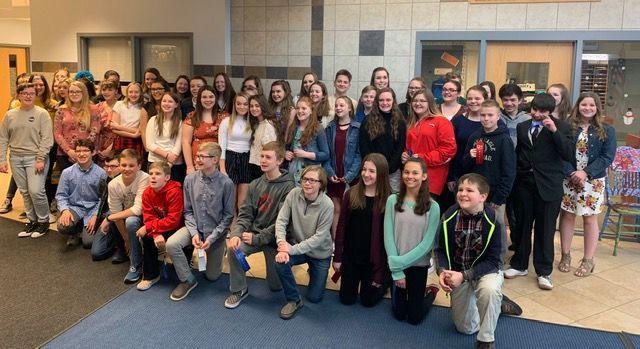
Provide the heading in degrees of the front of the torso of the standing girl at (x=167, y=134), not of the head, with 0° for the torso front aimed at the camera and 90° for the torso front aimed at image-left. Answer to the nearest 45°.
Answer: approximately 0°

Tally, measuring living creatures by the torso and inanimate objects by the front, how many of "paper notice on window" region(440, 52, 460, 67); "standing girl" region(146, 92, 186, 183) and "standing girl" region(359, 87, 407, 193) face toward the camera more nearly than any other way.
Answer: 3

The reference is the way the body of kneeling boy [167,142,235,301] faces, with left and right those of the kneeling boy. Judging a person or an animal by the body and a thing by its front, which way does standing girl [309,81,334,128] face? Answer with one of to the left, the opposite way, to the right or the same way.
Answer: the same way

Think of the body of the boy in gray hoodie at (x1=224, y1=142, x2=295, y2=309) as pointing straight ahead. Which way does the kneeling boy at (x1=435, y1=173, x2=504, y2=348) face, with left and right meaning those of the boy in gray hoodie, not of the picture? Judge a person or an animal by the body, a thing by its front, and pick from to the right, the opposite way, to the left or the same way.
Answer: the same way

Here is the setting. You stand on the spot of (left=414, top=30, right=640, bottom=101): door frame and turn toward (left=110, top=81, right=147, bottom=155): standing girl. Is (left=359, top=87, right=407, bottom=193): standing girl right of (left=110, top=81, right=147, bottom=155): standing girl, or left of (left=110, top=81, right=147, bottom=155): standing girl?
left

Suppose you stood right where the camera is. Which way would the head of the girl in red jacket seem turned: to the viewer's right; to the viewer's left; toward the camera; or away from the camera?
toward the camera

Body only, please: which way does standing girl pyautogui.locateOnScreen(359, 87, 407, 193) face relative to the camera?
toward the camera

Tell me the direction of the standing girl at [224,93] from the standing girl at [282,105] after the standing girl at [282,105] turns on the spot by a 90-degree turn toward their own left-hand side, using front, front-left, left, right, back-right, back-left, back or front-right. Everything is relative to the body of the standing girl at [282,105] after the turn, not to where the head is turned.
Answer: back

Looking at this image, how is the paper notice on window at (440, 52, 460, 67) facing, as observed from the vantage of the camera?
facing the viewer

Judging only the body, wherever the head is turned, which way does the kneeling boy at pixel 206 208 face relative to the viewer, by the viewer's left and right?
facing the viewer and to the left of the viewer

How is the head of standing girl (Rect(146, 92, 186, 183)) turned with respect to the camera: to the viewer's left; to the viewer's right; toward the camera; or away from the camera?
toward the camera

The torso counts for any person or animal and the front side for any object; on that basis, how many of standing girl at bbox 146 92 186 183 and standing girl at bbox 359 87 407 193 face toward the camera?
2

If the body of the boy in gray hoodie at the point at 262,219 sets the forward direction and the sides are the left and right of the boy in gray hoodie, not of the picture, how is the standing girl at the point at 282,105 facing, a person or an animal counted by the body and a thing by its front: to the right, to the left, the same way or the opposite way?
the same way

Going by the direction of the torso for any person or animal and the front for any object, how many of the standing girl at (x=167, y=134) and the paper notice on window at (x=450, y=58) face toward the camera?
2
